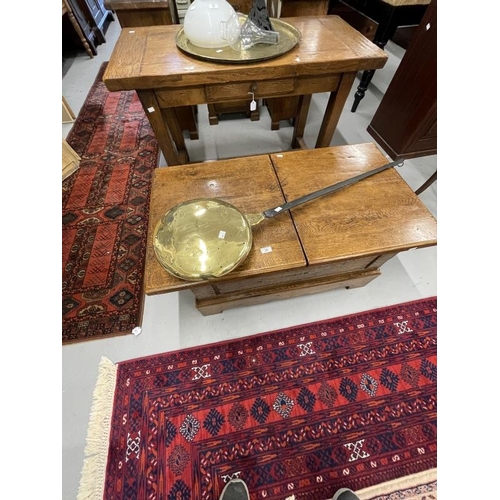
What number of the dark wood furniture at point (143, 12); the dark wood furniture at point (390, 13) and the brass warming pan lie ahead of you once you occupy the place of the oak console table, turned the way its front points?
1

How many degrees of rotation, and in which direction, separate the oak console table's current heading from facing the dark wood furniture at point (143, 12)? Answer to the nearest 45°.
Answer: approximately 135° to its right

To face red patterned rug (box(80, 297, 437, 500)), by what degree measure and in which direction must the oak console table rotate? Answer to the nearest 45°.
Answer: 0° — it already faces it

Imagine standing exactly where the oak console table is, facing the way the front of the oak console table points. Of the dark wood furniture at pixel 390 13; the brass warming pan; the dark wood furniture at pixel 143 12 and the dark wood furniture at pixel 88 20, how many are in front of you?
1

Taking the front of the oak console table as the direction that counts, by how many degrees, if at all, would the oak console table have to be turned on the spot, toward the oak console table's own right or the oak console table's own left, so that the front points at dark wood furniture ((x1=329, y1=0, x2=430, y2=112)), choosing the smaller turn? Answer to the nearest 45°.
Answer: approximately 135° to the oak console table's own left

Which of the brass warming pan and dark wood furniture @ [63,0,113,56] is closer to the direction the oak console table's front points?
the brass warming pan

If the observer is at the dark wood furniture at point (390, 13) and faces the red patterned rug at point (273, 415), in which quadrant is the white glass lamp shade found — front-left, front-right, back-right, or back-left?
front-right

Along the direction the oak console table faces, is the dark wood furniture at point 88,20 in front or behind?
behind

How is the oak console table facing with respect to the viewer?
toward the camera

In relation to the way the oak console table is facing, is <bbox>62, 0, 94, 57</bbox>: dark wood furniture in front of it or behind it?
behind

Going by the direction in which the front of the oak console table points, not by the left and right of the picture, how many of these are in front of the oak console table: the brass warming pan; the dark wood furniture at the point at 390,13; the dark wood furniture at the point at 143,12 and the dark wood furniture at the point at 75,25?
1

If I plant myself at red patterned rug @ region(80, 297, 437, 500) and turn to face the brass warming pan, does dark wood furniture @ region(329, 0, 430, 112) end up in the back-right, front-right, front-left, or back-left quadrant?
front-right

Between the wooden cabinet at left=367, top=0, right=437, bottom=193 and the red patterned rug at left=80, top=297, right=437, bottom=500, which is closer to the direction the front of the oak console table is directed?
the red patterned rug
